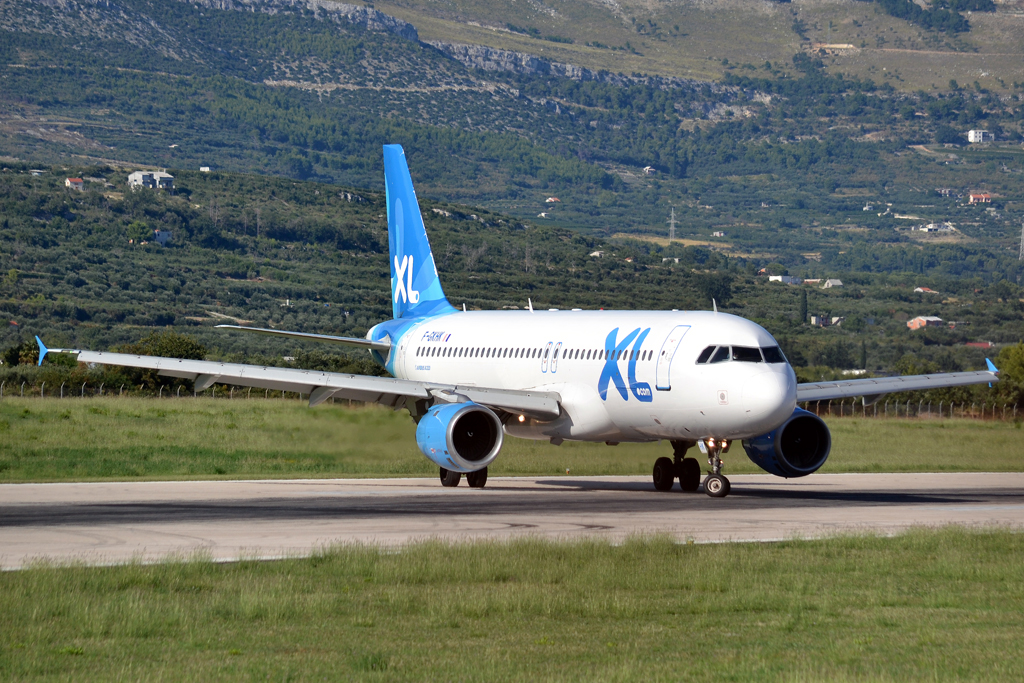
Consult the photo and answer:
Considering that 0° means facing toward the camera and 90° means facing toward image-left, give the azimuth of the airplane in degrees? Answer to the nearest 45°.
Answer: approximately 315°
